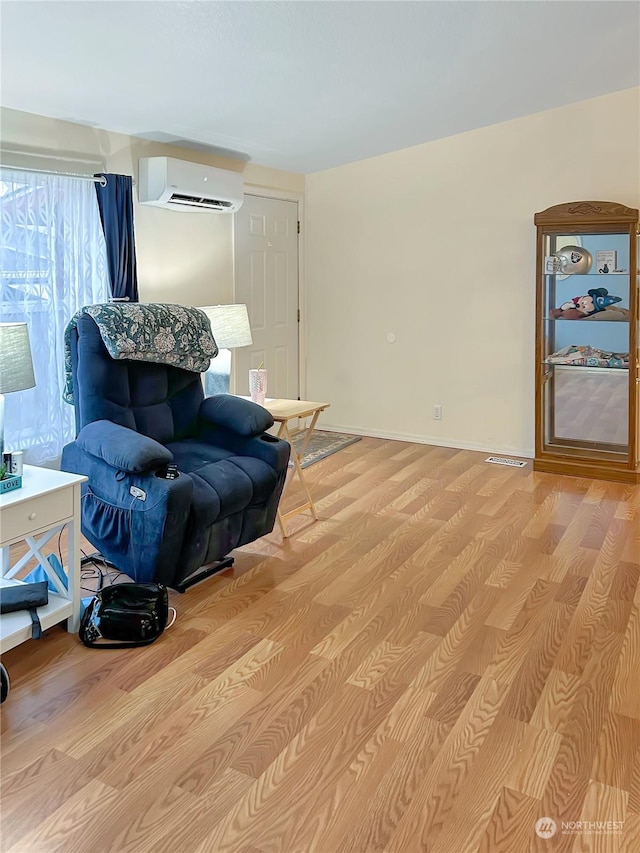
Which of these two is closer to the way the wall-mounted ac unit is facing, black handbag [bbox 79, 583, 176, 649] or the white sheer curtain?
the black handbag

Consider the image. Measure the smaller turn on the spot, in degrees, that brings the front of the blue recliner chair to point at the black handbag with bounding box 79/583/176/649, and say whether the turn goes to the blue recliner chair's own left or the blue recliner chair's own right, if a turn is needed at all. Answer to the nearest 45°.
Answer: approximately 45° to the blue recliner chair's own right

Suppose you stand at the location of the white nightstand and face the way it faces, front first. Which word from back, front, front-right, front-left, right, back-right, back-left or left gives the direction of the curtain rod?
back-left

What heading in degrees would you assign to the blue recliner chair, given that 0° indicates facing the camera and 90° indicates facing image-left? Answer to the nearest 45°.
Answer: approximately 315°

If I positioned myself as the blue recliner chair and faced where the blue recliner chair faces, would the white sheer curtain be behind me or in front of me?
behind

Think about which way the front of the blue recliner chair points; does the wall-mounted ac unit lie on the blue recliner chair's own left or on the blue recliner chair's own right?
on the blue recliner chair's own left

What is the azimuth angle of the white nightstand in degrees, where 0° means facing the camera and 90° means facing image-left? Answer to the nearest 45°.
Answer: approximately 315°
